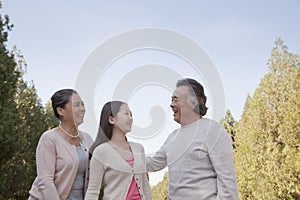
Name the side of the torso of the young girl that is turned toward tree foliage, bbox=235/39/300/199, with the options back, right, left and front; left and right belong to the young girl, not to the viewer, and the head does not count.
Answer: left

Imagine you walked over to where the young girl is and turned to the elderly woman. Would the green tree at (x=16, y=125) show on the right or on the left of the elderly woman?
right

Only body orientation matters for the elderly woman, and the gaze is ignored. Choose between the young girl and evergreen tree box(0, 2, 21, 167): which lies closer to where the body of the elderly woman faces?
the young girl

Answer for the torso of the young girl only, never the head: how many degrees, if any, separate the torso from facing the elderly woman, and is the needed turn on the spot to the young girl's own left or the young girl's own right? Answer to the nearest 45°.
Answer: approximately 135° to the young girl's own right

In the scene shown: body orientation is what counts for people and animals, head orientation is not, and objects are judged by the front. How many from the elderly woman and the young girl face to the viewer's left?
0

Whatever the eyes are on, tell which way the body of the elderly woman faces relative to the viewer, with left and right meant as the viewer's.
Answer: facing the viewer and to the right of the viewer

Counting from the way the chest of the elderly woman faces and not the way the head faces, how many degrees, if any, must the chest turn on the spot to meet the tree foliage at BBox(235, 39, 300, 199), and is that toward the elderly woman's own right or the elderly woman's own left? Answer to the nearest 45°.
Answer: approximately 90° to the elderly woman's own left

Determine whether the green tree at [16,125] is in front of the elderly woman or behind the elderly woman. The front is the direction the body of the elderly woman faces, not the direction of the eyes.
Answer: behind
